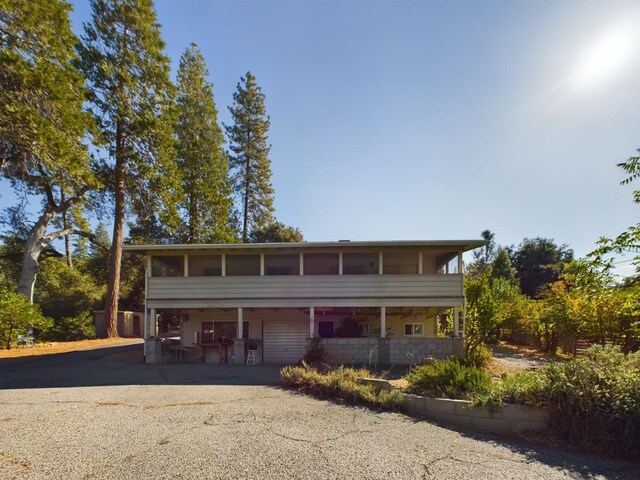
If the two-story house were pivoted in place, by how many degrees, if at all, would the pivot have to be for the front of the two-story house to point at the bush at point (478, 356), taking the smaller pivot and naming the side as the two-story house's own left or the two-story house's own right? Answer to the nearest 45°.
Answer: approximately 90° to the two-story house's own left

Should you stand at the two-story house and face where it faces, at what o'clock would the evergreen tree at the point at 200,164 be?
The evergreen tree is roughly at 5 o'clock from the two-story house.

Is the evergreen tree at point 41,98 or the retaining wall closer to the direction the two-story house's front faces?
the retaining wall

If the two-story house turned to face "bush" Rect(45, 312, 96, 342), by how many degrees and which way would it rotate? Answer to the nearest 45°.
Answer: approximately 135° to its right

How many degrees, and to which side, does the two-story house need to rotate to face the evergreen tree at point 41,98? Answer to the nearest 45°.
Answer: approximately 90° to its right

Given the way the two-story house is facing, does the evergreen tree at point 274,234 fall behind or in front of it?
behind

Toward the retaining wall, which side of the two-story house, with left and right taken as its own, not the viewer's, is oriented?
front
